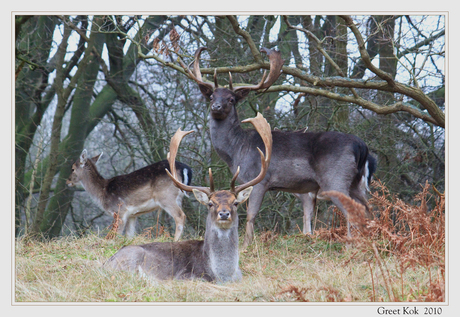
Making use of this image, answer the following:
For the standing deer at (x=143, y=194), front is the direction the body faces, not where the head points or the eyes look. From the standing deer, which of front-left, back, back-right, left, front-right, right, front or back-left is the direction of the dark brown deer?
back-left

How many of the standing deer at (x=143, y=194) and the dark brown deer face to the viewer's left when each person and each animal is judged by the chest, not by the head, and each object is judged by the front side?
2

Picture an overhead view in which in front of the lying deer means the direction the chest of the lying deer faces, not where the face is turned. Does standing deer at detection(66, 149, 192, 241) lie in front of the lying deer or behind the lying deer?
behind

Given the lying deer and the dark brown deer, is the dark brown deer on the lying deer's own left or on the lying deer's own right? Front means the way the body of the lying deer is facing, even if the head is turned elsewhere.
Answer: on the lying deer's own left

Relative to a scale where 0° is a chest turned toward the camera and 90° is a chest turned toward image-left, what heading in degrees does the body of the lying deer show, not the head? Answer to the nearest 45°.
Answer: approximately 315°

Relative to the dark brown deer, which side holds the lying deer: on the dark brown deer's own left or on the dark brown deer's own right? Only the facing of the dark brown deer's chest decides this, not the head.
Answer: on the dark brown deer's own left

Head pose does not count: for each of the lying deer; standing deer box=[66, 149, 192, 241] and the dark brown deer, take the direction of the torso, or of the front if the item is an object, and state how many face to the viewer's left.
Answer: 2

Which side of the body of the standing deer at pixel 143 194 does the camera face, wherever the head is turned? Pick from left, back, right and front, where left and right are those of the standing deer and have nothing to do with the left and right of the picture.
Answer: left

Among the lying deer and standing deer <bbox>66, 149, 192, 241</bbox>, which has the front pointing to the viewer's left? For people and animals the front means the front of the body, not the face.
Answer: the standing deer

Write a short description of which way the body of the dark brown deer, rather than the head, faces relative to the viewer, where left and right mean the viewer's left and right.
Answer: facing to the left of the viewer

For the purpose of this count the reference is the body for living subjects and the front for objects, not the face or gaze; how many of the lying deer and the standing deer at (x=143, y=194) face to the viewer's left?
1
